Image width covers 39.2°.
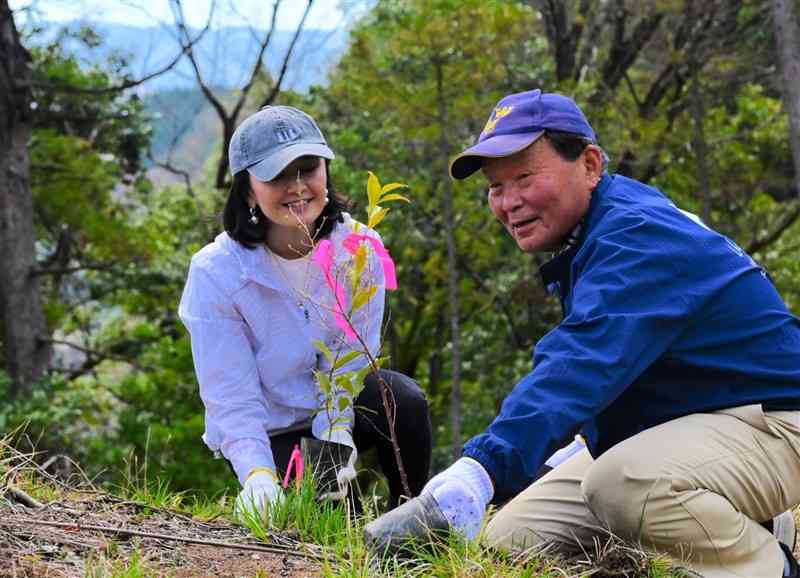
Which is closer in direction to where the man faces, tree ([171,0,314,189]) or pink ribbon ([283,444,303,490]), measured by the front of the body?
the pink ribbon

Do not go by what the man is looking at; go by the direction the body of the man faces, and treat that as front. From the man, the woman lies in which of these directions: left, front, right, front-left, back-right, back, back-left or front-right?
front-right

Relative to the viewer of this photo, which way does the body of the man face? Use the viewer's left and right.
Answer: facing to the left of the viewer

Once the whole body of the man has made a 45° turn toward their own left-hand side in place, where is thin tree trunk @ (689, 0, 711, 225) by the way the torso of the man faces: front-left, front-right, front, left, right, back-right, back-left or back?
back-right

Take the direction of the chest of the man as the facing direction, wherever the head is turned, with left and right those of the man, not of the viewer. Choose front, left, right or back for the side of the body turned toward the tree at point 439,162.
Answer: right

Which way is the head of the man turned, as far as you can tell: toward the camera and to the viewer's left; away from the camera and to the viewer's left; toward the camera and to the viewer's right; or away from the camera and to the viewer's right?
toward the camera and to the viewer's left

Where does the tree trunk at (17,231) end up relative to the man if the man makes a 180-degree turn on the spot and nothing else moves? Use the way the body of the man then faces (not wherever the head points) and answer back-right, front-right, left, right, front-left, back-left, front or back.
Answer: back-left

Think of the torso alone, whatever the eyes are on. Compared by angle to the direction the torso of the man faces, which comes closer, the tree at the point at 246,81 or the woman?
the woman

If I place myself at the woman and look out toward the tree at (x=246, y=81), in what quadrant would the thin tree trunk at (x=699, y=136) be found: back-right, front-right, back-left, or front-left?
front-right

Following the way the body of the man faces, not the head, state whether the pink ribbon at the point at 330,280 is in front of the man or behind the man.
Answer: in front

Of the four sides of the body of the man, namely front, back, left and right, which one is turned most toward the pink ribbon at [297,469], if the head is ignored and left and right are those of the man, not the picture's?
front
